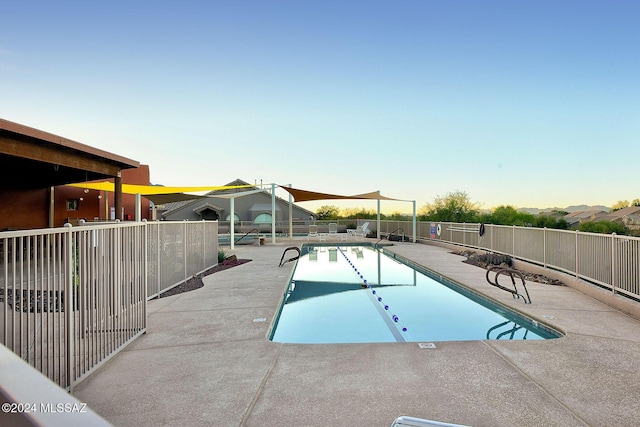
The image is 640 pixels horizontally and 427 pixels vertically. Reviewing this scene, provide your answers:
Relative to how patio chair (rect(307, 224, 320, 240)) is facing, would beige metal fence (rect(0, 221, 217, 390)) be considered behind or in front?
in front

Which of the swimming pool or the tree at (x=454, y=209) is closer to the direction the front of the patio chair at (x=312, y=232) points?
the swimming pool

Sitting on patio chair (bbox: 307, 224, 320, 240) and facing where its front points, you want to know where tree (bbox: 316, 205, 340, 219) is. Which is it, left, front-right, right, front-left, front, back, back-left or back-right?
back

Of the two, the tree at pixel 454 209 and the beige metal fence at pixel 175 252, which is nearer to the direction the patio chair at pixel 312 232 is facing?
the beige metal fence

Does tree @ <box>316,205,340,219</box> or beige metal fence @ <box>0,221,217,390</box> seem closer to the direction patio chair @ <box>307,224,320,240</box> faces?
the beige metal fence

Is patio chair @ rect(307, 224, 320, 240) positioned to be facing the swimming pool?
yes

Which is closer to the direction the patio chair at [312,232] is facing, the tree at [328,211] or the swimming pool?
the swimming pool

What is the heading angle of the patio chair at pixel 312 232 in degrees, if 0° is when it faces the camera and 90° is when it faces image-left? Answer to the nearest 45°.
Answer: approximately 0°

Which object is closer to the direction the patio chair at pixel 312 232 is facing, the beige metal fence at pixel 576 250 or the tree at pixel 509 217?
the beige metal fence

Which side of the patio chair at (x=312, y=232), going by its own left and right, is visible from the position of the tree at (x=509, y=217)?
left
